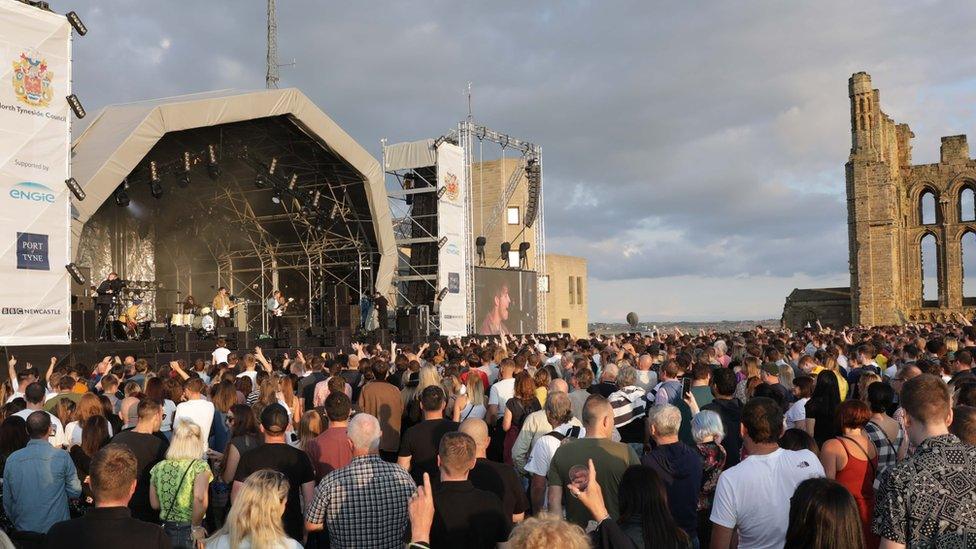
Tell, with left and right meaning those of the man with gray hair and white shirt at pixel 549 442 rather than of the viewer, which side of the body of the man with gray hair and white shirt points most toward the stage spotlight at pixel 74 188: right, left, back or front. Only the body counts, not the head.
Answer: front

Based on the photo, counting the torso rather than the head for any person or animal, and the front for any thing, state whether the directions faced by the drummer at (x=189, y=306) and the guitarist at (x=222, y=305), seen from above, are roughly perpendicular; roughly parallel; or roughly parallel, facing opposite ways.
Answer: roughly parallel

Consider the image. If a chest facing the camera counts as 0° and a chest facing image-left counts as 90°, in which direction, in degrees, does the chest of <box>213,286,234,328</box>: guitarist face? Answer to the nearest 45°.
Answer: approximately 315°

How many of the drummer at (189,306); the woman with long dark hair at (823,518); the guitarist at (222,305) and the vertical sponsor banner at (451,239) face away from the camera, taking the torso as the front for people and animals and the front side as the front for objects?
1

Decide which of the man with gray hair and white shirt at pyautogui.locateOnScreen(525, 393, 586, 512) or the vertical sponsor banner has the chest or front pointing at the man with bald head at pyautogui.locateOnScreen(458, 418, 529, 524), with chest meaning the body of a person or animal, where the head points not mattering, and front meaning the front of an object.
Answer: the vertical sponsor banner

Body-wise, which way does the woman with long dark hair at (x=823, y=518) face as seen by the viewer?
away from the camera

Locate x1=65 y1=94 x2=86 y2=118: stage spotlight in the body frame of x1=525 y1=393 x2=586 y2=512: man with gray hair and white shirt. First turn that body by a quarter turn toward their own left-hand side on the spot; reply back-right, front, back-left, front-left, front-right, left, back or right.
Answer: right

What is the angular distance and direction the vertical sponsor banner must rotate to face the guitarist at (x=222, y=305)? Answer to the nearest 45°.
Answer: approximately 45° to its right

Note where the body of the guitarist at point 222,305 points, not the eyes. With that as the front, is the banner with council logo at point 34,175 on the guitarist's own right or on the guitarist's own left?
on the guitarist's own right

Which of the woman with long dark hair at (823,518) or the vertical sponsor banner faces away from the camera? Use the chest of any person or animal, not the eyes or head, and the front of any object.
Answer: the woman with long dark hair

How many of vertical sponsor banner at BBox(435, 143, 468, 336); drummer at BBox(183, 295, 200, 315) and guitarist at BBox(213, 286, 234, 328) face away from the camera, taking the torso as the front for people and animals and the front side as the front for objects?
0

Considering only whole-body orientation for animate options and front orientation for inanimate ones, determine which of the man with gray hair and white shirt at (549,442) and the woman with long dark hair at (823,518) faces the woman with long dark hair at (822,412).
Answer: the woman with long dark hair at (823,518)

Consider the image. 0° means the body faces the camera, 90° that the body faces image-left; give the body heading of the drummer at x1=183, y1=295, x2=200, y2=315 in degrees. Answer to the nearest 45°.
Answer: approximately 315°

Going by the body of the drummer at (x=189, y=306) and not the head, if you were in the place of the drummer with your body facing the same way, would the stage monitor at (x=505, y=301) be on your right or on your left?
on your left

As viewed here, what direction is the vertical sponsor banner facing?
toward the camera

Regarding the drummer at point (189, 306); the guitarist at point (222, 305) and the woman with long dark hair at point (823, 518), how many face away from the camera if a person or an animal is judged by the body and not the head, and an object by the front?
1

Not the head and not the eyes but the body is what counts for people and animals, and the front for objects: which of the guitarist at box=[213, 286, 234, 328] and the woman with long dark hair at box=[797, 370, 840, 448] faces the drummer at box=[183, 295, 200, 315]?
the woman with long dark hair

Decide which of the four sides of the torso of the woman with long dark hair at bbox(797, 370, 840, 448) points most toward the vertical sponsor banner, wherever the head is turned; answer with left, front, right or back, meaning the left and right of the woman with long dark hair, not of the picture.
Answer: front

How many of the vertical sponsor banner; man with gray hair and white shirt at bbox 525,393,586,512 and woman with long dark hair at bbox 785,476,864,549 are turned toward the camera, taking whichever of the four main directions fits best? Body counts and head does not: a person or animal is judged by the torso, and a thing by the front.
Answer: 1

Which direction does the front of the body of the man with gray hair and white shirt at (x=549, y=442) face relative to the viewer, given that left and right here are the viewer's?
facing away from the viewer and to the left of the viewer
